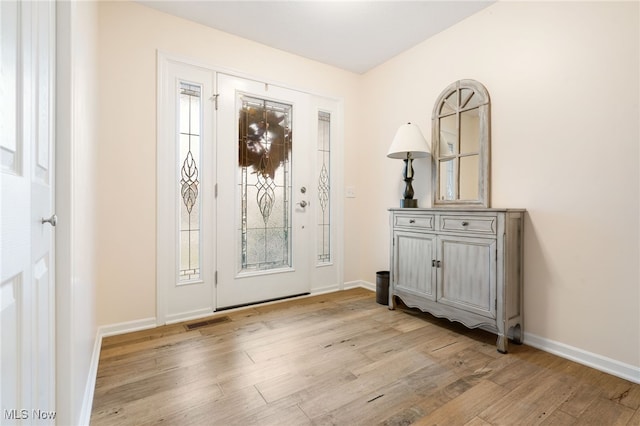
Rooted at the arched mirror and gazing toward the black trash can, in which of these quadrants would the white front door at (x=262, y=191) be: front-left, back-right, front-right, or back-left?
front-left

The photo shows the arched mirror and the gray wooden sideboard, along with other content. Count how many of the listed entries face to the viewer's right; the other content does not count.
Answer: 0

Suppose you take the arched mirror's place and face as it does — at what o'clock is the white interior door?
The white interior door is roughly at 11 o'clock from the arched mirror.

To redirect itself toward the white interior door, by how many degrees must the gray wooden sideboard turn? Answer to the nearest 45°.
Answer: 0° — it already faces it

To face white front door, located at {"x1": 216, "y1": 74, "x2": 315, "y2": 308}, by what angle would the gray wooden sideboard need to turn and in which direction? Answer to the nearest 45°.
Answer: approximately 45° to its right

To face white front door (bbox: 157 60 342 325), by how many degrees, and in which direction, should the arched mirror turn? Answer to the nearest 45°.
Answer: approximately 45° to its right

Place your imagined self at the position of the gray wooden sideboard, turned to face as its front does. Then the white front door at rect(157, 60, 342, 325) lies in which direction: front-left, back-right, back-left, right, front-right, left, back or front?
front-right

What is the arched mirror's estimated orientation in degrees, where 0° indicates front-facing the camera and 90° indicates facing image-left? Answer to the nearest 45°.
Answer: approximately 45°

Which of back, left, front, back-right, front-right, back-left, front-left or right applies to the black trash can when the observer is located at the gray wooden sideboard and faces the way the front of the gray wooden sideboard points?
right

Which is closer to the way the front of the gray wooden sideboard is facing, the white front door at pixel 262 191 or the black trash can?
the white front door
